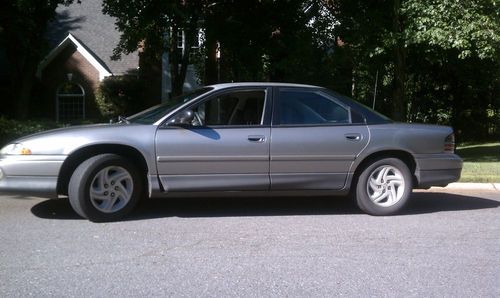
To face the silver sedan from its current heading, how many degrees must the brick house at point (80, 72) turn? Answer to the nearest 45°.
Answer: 0° — it already faces it

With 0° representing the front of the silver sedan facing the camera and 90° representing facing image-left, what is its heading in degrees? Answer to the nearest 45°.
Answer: approximately 90°

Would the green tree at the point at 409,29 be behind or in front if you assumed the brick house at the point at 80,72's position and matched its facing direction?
in front

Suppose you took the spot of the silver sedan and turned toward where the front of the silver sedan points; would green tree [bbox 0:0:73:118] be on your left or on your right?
on your right

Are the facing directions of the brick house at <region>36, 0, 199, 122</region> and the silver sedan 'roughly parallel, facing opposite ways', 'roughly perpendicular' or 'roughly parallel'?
roughly perpendicular

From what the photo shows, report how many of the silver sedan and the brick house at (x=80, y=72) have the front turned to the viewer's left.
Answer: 1

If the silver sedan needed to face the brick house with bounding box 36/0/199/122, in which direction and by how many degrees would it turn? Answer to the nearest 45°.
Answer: approximately 90° to its right

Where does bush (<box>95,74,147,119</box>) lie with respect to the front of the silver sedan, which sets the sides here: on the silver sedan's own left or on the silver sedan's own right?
on the silver sedan's own right

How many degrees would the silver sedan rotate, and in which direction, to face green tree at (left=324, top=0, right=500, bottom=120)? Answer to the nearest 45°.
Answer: approximately 135° to its right

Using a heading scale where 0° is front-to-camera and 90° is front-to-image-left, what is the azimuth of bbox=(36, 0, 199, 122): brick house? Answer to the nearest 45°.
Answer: approximately 0°
